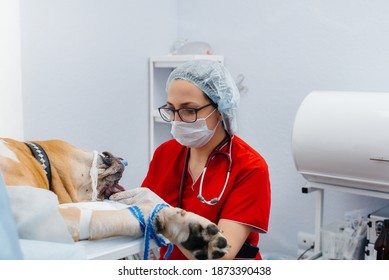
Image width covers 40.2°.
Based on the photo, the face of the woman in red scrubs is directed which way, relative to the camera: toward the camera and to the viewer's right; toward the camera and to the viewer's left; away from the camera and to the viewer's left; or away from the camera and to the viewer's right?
toward the camera and to the viewer's left

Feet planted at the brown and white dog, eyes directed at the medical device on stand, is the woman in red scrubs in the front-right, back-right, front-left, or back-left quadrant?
front-left

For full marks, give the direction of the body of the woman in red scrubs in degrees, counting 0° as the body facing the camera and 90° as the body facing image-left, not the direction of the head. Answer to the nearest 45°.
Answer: approximately 45°
